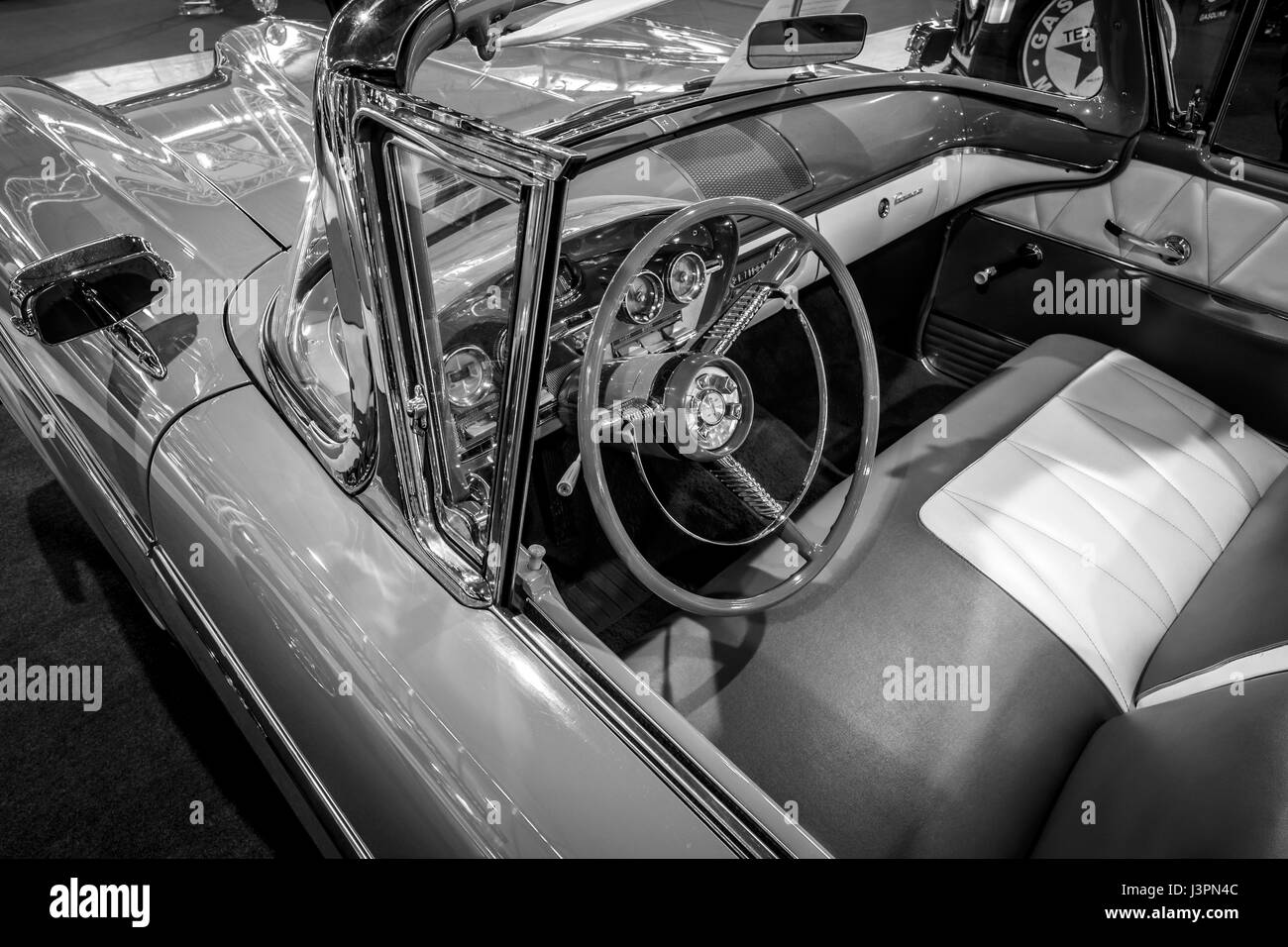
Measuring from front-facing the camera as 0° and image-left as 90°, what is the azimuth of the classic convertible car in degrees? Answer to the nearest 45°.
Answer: approximately 135°
